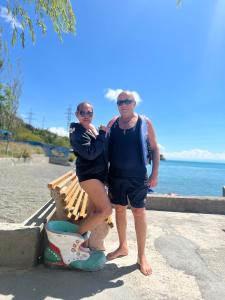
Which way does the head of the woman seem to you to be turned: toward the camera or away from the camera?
toward the camera

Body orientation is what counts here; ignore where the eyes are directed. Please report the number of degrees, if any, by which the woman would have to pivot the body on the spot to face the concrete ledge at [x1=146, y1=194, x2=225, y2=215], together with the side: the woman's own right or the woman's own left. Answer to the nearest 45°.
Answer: approximately 90° to the woman's own left

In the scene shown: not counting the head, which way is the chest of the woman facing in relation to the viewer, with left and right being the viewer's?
facing the viewer and to the right of the viewer

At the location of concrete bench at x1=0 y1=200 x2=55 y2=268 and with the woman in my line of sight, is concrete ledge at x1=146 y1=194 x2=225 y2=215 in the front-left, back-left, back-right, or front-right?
front-left

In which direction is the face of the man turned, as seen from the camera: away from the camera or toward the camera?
toward the camera

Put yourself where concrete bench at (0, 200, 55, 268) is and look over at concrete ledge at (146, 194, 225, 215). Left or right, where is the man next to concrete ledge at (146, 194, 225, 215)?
right
